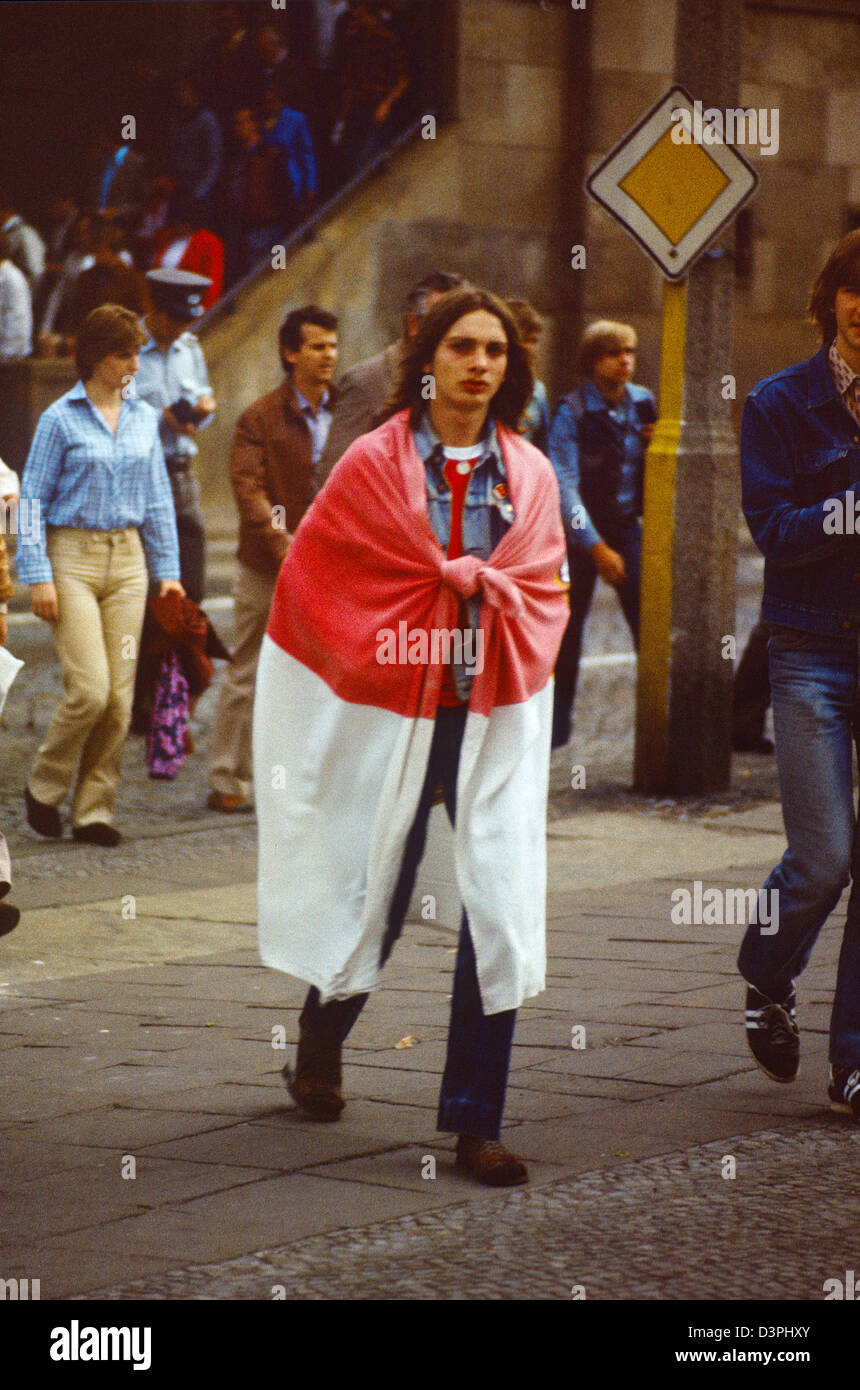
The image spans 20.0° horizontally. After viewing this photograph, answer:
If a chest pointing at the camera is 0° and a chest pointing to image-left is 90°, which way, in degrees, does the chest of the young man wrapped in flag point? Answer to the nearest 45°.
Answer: approximately 315°

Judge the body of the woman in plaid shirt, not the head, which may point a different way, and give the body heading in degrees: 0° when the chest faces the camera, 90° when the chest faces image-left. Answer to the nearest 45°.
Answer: approximately 315°

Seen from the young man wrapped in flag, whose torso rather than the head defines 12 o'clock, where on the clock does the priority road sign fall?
The priority road sign is roughly at 8 o'clock from the young man wrapped in flag.

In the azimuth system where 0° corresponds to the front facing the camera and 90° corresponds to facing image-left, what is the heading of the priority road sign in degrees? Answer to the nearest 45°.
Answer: approximately 0°

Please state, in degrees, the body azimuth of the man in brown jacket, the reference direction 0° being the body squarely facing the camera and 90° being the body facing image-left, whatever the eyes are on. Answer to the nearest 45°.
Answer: approximately 315°
